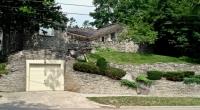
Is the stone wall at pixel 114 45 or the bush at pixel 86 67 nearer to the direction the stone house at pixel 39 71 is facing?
the bush

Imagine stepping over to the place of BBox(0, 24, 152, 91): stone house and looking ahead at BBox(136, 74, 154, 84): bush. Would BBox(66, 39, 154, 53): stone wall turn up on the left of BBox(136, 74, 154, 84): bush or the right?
left

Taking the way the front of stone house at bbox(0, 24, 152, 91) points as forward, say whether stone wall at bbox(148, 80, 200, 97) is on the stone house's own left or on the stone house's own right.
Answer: on the stone house's own left

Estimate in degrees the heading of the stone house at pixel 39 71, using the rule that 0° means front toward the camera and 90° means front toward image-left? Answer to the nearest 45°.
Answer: approximately 0°

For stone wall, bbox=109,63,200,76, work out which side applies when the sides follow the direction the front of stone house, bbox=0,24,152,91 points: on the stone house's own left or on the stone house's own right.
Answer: on the stone house's own left

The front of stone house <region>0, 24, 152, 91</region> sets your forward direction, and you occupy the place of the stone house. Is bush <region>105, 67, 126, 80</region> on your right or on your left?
on your left

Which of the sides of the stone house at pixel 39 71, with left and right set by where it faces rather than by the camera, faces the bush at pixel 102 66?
left

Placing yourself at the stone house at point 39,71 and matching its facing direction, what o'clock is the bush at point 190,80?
The bush is roughly at 9 o'clock from the stone house.

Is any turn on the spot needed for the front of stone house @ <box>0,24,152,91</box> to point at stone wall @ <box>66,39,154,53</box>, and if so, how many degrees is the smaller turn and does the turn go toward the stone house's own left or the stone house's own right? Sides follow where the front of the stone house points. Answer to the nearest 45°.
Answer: approximately 135° to the stone house's own left

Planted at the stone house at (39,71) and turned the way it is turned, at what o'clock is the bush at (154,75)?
The bush is roughly at 9 o'clock from the stone house.

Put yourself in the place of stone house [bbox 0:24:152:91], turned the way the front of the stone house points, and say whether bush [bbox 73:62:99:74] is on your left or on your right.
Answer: on your left

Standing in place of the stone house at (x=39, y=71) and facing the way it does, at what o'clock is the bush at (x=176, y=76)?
The bush is roughly at 9 o'clock from the stone house.
